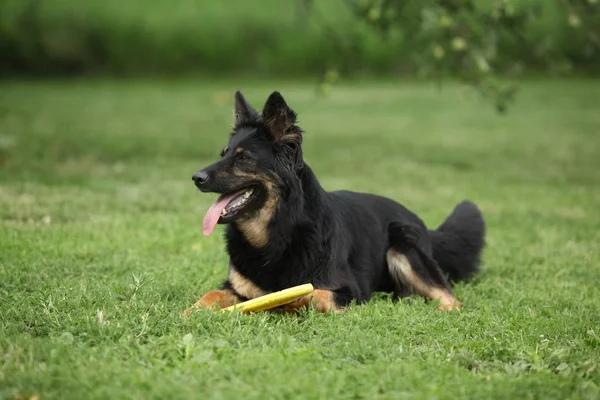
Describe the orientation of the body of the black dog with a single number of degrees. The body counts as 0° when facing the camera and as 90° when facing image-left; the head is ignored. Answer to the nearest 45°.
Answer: approximately 45°
